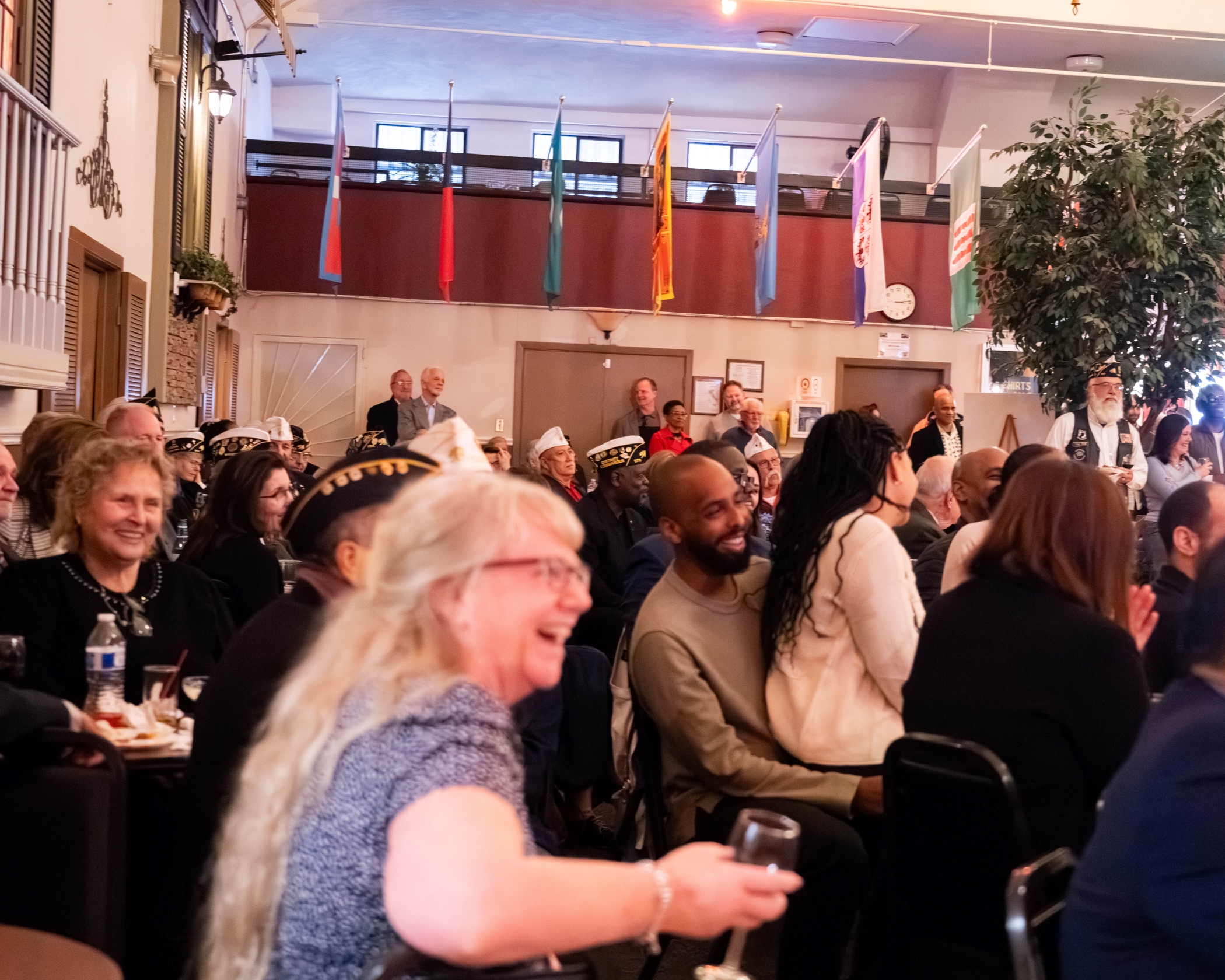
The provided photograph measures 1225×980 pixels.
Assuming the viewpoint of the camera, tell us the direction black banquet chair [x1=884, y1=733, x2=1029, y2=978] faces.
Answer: facing away from the viewer and to the right of the viewer

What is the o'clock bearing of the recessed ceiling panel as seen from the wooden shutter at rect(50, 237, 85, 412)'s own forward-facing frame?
The recessed ceiling panel is roughly at 11 o'clock from the wooden shutter.

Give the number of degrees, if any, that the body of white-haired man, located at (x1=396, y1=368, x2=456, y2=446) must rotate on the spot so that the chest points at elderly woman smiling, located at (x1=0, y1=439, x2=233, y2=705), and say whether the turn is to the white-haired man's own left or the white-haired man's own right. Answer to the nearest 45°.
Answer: approximately 45° to the white-haired man's own right

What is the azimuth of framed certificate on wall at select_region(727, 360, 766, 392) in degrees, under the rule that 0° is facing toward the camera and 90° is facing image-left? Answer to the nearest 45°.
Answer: approximately 0°

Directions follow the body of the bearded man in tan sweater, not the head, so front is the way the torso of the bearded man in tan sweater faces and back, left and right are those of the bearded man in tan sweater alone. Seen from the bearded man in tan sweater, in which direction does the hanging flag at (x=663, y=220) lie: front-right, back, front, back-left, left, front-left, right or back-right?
back-left

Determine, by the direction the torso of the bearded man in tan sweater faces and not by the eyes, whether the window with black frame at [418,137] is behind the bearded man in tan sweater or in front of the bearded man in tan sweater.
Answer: behind

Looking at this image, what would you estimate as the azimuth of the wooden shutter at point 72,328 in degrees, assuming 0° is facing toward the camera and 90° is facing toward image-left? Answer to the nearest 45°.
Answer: approximately 270°
